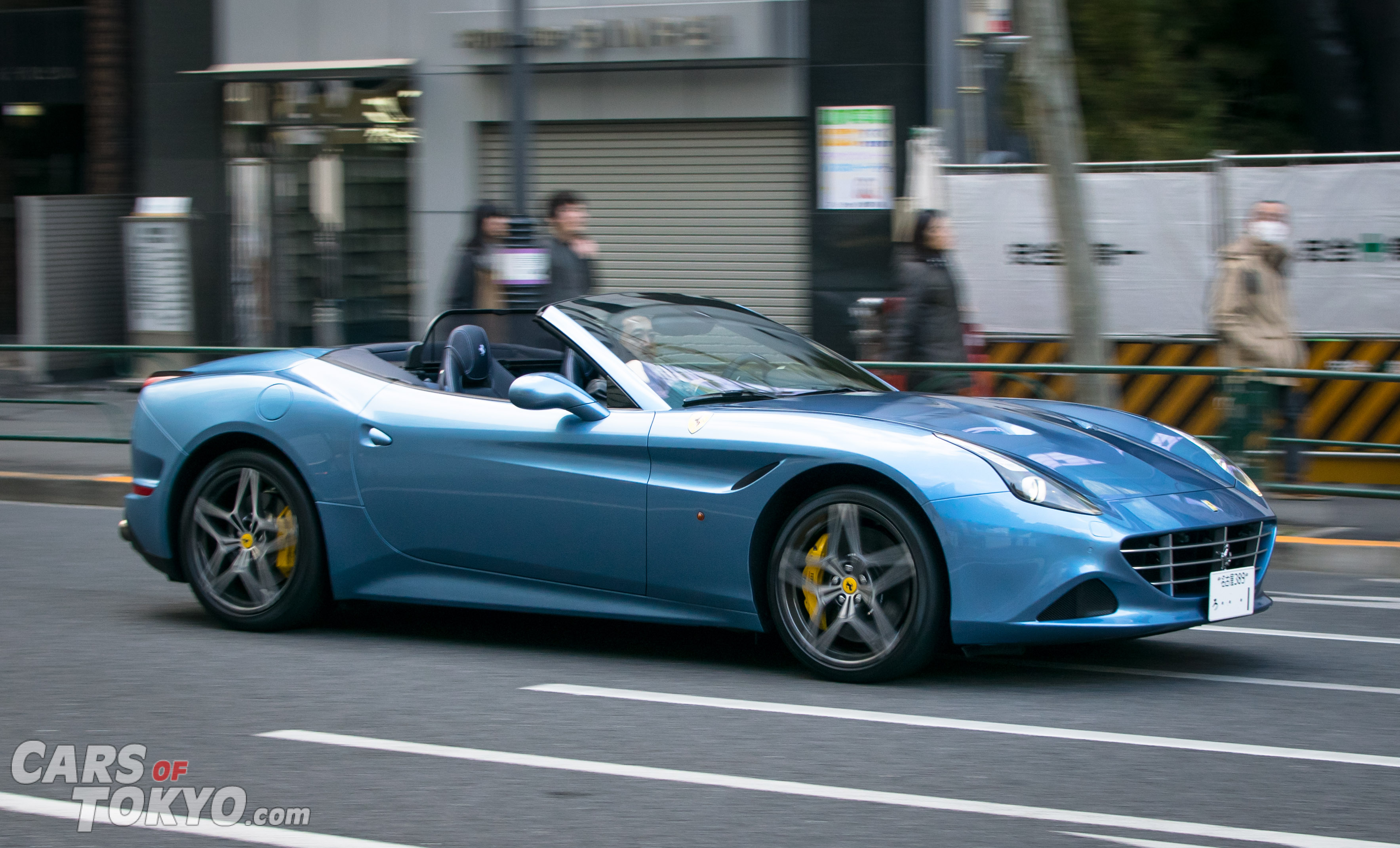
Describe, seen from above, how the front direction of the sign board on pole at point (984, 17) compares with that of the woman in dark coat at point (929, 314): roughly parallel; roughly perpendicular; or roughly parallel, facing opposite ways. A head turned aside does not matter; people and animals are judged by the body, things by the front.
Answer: roughly perpendicular

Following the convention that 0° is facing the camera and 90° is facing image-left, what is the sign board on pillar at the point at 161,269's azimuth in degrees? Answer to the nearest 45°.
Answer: approximately 0°
